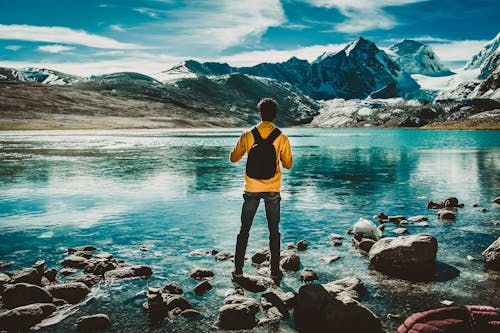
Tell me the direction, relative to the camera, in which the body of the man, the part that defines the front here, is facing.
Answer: away from the camera

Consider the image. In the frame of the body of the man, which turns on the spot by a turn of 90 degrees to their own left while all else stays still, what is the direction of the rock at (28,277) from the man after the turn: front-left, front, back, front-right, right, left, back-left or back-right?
front

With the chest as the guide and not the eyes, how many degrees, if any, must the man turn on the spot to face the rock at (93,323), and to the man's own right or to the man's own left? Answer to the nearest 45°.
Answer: approximately 135° to the man's own left

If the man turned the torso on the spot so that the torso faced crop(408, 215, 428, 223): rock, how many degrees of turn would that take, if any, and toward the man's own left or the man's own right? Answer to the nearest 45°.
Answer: approximately 45° to the man's own right

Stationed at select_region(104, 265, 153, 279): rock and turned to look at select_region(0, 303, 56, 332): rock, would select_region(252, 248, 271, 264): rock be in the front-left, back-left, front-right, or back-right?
back-left

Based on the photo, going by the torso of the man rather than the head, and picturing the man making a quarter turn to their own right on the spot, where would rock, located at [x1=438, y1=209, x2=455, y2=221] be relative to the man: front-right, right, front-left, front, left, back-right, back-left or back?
front-left

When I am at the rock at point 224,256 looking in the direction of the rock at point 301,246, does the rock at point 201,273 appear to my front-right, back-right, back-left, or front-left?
back-right
